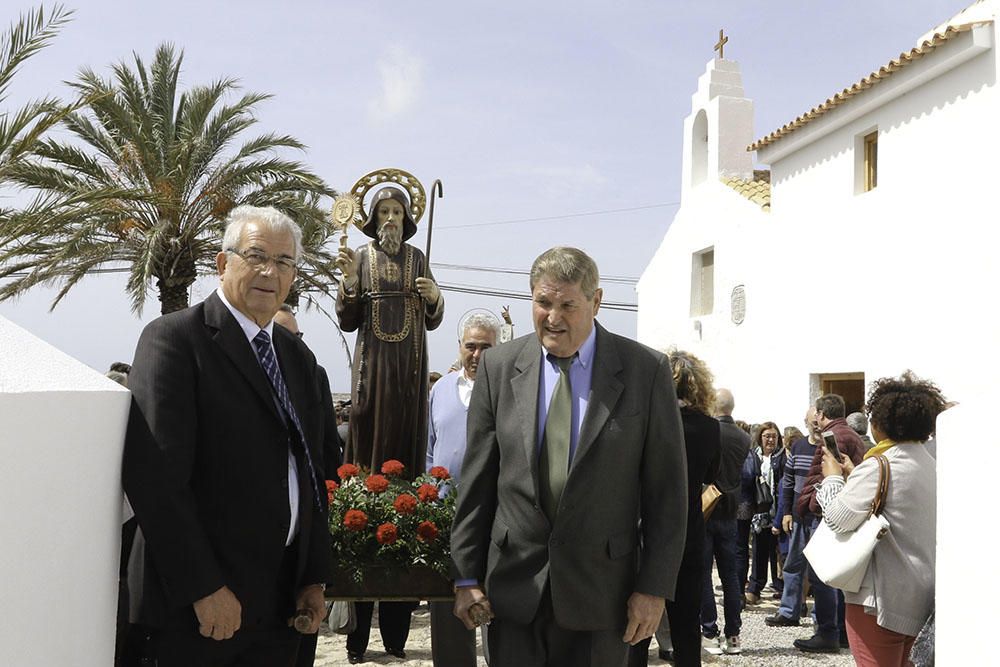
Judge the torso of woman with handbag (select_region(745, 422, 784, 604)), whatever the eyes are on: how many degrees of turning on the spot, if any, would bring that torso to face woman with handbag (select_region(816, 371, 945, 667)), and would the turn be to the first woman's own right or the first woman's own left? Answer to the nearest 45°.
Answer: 0° — they already face them

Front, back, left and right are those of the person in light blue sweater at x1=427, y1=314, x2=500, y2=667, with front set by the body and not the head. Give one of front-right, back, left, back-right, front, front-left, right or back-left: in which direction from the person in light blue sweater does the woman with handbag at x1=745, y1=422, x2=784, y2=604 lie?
back-left

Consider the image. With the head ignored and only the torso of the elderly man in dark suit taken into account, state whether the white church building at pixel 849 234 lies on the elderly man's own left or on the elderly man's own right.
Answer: on the elderly man's own left

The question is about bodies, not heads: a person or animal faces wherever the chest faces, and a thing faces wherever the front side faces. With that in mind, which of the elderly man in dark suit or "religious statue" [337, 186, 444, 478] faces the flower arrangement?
the religious statue

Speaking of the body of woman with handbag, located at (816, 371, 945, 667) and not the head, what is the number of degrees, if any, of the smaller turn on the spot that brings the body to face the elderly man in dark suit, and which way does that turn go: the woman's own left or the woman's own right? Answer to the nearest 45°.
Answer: approximately 90° to the woman's own left

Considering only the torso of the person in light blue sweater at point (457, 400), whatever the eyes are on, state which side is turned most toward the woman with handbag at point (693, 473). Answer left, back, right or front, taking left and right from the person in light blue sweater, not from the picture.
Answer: left

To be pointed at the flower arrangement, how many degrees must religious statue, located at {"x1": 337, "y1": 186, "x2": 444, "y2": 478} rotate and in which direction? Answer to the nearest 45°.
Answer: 0° — it already faces it

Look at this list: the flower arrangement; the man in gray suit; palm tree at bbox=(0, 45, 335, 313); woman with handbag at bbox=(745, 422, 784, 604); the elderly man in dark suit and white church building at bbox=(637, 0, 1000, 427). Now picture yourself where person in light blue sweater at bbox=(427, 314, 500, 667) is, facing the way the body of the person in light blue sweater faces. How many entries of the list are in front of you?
3

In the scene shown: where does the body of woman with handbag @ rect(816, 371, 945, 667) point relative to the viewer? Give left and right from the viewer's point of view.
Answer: facing away from the viewer and to the left of the viewer

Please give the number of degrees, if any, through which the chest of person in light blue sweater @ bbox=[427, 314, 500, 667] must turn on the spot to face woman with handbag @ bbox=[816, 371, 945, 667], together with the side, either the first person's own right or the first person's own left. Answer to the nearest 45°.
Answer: approximately 45° to the first person's own left

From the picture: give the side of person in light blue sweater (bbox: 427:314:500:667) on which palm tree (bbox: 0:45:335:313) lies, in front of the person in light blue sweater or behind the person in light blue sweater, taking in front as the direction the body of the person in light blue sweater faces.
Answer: behind
